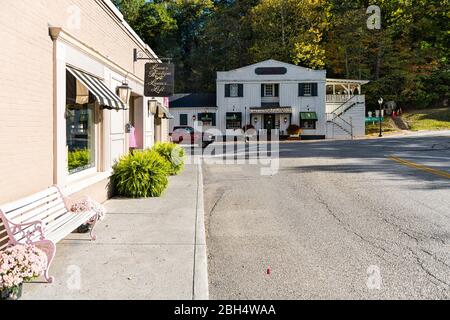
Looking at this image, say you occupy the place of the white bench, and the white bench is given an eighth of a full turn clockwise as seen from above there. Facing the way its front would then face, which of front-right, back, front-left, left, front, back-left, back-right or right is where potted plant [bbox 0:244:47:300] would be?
front

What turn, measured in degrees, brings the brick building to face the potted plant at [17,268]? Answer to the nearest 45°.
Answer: approximately 45° to its right

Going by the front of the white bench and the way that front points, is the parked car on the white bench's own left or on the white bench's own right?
on the white bench's own left

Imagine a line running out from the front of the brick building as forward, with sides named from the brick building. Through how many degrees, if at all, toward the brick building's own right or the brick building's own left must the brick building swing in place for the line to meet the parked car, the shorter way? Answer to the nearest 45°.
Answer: approximately 135° to the brick building's own left

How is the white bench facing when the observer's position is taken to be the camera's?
facing the viewer and to the right of the viewer

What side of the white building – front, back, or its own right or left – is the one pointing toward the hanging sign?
front

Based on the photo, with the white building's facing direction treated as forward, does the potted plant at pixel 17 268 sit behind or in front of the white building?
in front

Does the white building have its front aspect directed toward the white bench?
yes

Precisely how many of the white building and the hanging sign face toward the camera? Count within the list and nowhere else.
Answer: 2

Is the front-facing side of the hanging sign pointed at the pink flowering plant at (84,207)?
yes
